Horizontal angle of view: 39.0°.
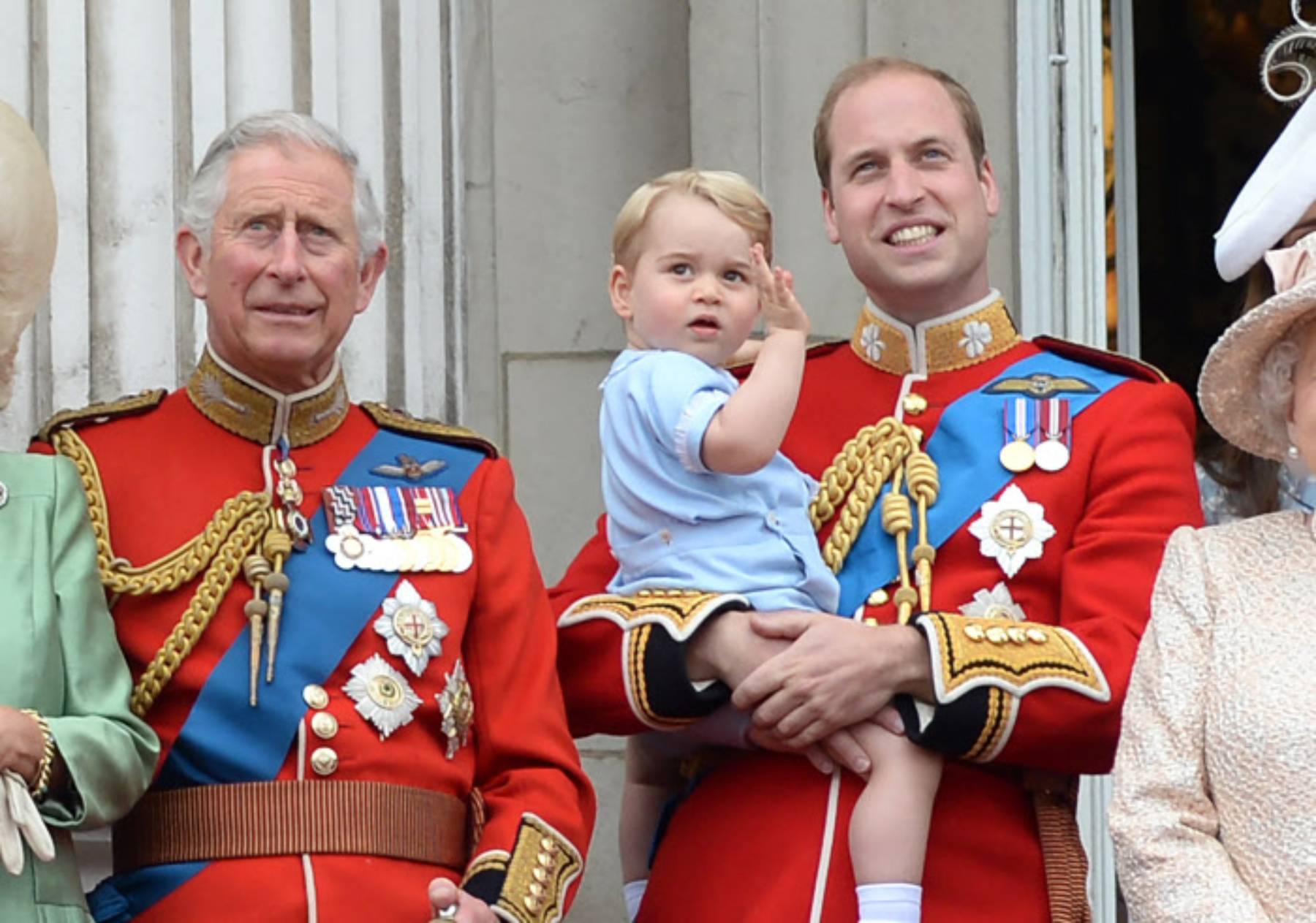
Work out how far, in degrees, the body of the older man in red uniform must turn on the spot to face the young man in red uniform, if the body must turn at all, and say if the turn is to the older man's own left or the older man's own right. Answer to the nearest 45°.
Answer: approximately 90° to the older man's own left

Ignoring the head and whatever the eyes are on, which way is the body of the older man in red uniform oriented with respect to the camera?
toward the camera
